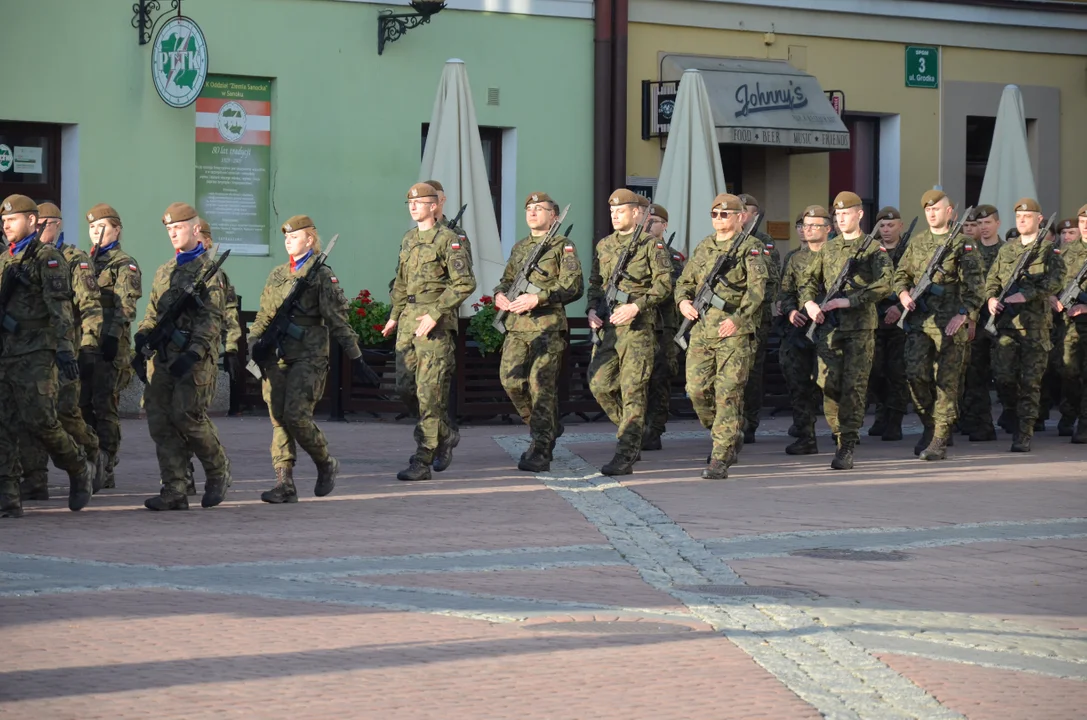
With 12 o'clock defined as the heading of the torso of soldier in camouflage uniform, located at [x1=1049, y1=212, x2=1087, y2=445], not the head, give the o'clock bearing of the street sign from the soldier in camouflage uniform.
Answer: The street sign is roughly at 4 o'clock from the soldier in camouflage uniform.

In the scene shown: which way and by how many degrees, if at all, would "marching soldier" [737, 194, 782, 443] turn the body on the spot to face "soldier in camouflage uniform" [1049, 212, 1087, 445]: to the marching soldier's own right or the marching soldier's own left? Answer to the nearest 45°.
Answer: approximately 135° to the marching soldier's own left

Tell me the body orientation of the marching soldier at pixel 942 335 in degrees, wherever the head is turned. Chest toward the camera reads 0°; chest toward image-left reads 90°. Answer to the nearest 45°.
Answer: approximately 45°

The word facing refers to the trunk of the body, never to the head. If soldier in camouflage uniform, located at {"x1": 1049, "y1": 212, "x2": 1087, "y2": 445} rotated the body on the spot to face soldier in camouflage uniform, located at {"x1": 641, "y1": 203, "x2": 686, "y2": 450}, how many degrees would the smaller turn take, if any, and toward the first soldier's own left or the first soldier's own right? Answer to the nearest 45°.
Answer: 0° — they already face them

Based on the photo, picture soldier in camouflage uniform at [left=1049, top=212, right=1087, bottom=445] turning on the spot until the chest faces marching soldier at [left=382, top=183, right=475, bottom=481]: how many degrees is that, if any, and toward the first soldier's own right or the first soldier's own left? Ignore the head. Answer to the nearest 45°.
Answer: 0° — they already face them

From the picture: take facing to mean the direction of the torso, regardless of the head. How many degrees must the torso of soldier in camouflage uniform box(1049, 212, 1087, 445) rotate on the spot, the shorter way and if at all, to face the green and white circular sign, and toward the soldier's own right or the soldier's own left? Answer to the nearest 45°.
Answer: approximately 45° to the soldier's own right

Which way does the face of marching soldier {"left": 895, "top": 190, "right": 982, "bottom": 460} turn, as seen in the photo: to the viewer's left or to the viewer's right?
to the viewer's left
